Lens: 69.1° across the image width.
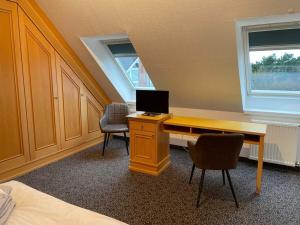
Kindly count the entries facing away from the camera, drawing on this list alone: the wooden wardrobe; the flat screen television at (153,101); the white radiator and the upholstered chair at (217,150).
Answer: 1

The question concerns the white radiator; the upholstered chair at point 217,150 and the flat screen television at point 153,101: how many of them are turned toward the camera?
2

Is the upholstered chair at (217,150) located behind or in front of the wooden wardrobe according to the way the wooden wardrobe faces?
in front

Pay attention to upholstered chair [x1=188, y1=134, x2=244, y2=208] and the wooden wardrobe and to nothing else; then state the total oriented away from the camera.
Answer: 1

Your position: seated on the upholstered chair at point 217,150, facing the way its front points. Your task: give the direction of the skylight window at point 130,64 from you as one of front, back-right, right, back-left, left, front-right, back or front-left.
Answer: front-left

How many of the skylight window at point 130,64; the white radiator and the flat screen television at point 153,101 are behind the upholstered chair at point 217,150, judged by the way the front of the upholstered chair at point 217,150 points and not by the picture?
0

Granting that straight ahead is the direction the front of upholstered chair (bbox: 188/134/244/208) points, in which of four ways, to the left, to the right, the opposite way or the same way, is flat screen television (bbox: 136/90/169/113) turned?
the opposite way

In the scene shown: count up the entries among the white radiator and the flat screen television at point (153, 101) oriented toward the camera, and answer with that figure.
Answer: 2

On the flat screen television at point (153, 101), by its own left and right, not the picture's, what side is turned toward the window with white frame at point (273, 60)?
left

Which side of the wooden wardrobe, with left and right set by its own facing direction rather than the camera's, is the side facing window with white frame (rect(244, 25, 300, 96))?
front

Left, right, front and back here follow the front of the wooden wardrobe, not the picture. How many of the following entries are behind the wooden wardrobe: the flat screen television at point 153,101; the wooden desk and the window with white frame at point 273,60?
0

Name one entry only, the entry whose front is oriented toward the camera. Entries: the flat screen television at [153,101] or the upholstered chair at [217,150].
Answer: the flat screen television

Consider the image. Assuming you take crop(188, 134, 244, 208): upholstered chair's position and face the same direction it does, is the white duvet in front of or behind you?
behind

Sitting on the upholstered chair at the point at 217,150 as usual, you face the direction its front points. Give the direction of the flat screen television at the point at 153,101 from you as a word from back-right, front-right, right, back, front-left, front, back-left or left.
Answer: front-left

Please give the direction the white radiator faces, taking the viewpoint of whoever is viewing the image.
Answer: facing the viewer

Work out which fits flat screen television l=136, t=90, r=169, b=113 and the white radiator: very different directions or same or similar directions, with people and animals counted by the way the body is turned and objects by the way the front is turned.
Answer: same or similar directions

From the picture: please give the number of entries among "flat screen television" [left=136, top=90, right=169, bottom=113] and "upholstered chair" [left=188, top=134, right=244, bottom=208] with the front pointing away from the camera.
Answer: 1

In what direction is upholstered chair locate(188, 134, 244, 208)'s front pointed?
away from the camera
